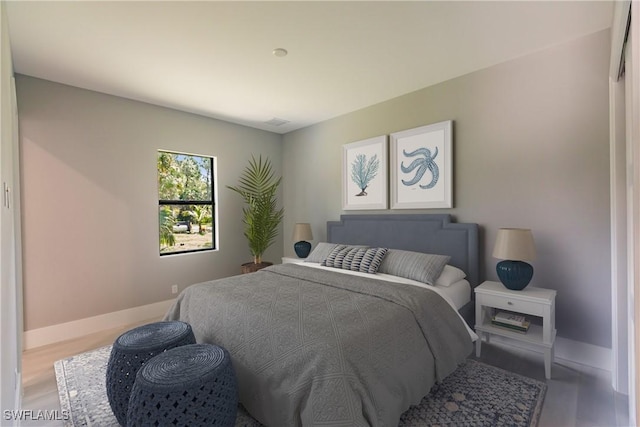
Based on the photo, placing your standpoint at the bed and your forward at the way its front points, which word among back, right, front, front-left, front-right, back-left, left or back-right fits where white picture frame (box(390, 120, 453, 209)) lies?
back

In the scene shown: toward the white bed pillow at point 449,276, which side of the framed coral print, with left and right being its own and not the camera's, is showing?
left

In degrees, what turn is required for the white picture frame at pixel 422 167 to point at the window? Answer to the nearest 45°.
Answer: approximately 45° to its right

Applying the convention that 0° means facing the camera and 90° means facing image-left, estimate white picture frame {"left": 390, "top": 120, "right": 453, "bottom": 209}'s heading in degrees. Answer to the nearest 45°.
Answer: approximately 45°

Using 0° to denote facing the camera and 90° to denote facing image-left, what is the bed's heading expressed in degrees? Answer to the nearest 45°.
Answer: approximately 45°
